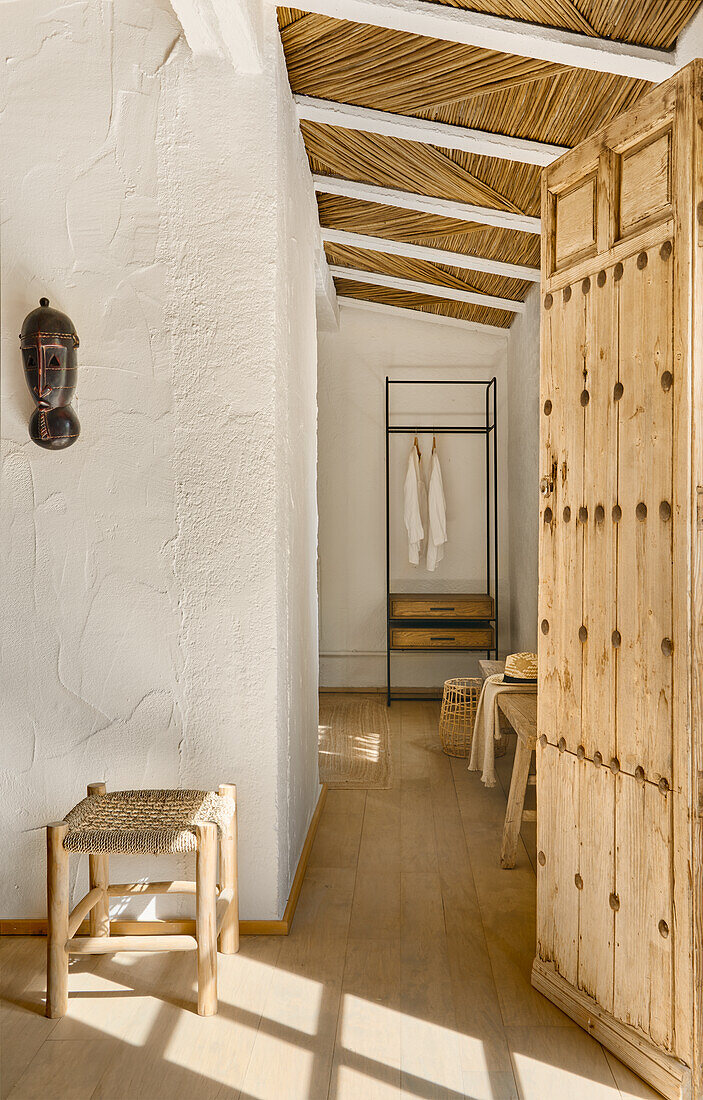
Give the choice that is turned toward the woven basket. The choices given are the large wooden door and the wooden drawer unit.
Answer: the wooden drawer unit

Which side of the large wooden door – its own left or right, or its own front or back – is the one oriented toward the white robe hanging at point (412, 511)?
right

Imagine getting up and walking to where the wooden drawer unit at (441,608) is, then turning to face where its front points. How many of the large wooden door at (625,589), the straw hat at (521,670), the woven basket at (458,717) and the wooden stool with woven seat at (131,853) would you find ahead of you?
4

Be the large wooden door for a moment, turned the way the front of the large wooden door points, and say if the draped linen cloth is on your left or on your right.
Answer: on your right

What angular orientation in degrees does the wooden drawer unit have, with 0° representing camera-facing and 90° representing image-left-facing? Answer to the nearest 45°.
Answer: approximately 0°

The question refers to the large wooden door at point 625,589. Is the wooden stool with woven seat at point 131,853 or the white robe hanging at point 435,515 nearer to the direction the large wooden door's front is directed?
the wooden stool with woven seat

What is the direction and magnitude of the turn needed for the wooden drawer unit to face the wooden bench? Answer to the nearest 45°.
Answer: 0° — it already faces it

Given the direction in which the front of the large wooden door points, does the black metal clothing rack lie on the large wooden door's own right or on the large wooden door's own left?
on the large wooden door's own right

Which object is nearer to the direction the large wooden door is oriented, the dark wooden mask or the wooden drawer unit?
the dark wooden mask
